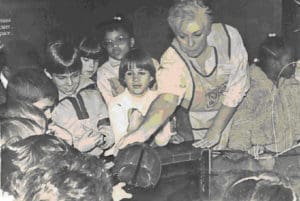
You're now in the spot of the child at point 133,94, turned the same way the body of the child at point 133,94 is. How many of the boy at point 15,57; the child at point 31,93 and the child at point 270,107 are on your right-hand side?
2

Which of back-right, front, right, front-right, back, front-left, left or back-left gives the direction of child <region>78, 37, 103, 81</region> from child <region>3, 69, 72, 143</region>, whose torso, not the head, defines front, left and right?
front-left

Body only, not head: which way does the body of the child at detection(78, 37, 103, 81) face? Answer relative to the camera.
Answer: toward the camera

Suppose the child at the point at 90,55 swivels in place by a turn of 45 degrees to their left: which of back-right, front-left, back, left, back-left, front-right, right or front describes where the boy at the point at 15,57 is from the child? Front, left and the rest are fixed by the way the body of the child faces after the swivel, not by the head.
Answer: back-right

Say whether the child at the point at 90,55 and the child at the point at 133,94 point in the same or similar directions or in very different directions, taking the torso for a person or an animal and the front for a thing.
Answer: same or similar directions

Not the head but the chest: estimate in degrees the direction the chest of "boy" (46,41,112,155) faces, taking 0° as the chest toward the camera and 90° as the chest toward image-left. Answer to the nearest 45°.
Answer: approximately 0°

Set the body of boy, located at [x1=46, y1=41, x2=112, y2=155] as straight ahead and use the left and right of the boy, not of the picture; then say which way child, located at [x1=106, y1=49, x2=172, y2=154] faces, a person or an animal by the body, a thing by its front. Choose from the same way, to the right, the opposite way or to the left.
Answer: the same way

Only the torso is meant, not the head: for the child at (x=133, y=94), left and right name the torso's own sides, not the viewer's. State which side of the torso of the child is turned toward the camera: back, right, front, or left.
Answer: front

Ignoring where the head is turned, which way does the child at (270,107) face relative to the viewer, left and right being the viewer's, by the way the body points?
facing the viewer

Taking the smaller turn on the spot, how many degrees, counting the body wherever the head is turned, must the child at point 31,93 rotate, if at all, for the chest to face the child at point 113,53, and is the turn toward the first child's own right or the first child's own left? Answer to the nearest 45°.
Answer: approximately 45° to the first child's own left

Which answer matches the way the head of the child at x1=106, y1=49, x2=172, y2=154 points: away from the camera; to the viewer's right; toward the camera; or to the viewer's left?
toward the camera
